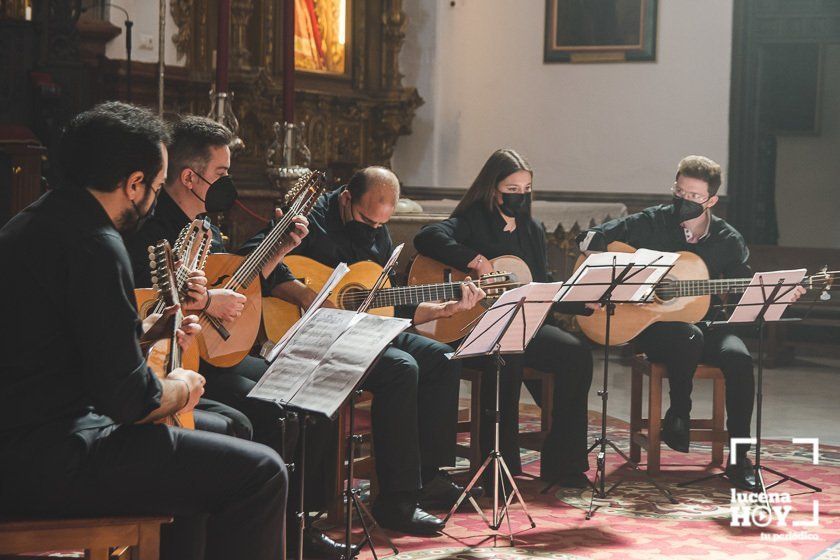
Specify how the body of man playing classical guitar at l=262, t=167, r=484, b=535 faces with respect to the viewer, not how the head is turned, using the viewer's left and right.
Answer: facing the viewer and to the right of the viewer

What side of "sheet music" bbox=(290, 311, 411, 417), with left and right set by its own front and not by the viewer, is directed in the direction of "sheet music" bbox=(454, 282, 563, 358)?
back

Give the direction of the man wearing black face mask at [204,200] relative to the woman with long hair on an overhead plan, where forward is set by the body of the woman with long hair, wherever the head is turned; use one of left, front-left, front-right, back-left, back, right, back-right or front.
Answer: right

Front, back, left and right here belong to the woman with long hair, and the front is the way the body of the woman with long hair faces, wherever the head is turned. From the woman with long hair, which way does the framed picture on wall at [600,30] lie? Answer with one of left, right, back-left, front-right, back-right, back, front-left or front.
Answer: back-left

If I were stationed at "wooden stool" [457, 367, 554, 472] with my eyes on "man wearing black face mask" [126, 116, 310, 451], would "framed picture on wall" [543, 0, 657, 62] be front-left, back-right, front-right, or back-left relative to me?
back-right

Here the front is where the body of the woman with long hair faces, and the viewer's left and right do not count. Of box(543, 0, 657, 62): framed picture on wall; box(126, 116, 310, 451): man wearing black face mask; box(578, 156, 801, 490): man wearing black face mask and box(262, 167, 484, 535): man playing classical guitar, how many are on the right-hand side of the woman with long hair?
2

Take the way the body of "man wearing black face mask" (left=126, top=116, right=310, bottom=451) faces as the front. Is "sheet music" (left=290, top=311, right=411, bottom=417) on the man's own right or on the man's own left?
on the man's own right

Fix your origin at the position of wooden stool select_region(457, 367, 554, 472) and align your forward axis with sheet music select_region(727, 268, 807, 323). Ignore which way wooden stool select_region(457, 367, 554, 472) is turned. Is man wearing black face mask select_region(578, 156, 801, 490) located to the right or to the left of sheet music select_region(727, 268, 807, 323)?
left

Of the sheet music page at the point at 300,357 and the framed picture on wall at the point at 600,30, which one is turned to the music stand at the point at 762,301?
the framed picture on wall

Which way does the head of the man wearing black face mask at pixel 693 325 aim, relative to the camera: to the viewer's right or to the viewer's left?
to the viewer's left

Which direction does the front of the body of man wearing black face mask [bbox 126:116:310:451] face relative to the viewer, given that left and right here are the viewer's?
facing to the right of the viewer

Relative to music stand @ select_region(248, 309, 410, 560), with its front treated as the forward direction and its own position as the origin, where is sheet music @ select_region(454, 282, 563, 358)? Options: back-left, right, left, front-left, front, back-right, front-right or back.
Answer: back

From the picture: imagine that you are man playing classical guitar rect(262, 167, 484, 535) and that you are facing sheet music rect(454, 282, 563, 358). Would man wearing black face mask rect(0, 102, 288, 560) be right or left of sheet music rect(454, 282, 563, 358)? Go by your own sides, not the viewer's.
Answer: right

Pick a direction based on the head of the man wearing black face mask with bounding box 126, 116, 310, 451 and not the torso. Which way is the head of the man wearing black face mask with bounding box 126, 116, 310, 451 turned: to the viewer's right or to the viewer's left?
to the viewer's right

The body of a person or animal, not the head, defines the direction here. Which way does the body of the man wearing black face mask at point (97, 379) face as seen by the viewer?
to the viewer's right
